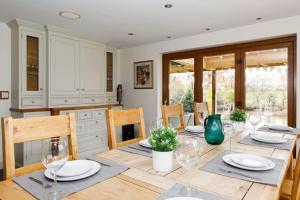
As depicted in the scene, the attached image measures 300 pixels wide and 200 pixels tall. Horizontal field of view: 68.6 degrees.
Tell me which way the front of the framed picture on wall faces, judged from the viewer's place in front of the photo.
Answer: facing the viewer and to the left of the viewer

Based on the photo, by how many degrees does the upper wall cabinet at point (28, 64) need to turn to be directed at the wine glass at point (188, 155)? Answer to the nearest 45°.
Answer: approximately 45° to its right

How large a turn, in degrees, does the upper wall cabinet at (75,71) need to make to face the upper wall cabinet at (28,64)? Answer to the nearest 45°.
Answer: approximately 90° to its right

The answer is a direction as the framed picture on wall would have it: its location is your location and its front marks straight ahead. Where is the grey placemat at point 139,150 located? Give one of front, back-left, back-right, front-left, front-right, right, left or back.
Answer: front-left

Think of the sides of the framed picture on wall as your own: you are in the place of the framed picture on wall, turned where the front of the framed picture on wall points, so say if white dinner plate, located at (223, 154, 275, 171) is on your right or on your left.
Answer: on your left

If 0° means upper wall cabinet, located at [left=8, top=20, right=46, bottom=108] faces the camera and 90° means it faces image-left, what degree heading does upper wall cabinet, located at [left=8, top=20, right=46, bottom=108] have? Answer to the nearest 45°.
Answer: approximately 315°

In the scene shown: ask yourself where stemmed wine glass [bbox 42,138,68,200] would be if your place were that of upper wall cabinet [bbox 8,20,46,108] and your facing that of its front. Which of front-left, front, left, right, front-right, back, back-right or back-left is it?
front-right

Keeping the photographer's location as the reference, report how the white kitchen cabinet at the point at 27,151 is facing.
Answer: facing the viewer and to the right of the viewer

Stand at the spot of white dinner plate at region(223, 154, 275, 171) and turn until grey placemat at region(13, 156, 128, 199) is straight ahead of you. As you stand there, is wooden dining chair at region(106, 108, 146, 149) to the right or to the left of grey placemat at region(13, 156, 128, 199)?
right

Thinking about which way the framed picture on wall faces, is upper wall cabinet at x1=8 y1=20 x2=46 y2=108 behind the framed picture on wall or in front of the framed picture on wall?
in front

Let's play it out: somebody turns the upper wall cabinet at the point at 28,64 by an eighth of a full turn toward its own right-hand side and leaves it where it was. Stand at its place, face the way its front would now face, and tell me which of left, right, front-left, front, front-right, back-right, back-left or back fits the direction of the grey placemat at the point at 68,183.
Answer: front

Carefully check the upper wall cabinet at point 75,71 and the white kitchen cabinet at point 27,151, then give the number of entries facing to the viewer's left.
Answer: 0

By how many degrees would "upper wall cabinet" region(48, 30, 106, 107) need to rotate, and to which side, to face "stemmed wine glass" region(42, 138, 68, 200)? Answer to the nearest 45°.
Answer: approximately 45° to its right
